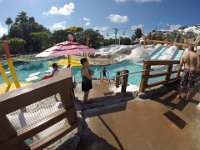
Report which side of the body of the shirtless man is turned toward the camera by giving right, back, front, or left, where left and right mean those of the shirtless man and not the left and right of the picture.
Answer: back

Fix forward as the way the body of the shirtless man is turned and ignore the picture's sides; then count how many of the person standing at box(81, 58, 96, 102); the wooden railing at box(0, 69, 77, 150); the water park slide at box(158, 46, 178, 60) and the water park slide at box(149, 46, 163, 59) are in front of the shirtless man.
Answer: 2

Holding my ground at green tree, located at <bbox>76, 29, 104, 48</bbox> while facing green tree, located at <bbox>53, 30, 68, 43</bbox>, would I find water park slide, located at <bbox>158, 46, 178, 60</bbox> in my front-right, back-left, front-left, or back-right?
back-left

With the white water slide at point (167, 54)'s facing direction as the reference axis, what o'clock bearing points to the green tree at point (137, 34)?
The green tree is roughly at 4 o'clock from the white water slide.

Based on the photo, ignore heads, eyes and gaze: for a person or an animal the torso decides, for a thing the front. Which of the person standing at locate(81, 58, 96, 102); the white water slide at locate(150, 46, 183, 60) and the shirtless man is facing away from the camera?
the shirtless man

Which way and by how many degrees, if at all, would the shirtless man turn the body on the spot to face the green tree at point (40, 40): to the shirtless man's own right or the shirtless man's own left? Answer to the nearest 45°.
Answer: approximately 45° to the shirtless man's own left
